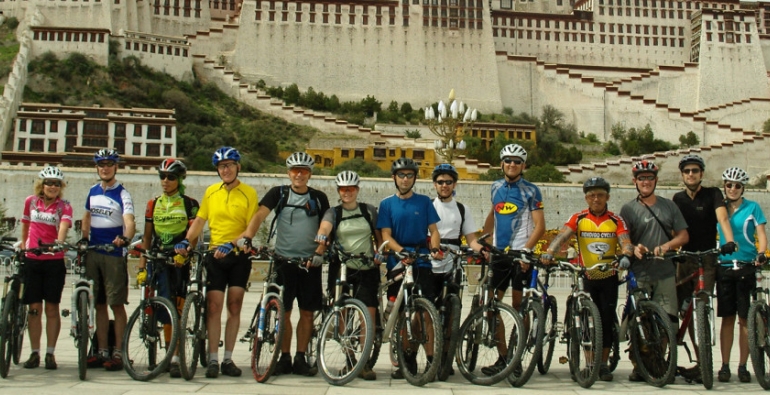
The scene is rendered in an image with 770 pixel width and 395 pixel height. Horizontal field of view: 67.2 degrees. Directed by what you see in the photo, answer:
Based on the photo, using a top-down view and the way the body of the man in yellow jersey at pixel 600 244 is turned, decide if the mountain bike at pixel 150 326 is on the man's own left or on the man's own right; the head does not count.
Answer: on the man's own right

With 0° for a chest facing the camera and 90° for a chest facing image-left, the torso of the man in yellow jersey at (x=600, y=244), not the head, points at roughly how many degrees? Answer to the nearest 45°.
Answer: approximately 0°
